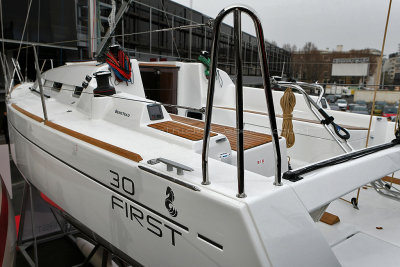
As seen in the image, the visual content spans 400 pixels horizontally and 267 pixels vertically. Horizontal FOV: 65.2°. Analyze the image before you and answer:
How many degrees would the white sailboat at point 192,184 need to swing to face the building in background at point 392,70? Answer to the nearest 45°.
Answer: approximately 90° to its right

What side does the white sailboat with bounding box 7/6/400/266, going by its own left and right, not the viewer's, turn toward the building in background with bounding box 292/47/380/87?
right

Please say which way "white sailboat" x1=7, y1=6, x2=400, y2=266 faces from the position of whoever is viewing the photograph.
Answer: facing away from the viewer and to the left of the viewer

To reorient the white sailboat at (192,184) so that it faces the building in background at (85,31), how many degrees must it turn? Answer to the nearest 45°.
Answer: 0° — it already faces it

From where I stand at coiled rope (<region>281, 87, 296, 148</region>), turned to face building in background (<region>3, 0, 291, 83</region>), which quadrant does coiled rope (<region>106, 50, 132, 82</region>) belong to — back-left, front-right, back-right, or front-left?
front-left
